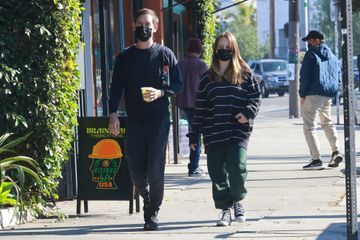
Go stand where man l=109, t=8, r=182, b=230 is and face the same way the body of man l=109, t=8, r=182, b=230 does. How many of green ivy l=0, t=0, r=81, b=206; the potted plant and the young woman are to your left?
1

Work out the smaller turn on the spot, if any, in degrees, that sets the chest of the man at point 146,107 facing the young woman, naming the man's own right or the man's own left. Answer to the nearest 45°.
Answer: approximately 90° to the man's own left

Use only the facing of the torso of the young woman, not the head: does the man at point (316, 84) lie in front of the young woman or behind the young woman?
behind

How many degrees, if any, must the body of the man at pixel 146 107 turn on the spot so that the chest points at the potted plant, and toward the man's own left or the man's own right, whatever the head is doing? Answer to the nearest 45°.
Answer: approximately 90° to the man's own right

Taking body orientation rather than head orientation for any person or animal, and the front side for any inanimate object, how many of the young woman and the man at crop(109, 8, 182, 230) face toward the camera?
2

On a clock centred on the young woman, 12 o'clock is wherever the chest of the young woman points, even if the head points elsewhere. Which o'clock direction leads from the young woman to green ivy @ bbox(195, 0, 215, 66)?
The green ivy is roughly at 6 o'clock from the young woman.

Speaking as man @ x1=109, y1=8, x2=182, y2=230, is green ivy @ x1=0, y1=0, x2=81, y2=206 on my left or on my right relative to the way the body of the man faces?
on my right

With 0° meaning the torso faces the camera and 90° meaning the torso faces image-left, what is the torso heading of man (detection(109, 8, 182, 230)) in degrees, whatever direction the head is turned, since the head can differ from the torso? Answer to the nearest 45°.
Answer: approximately 0°

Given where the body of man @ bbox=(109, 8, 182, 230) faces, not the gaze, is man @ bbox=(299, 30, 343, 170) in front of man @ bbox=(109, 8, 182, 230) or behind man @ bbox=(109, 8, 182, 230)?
behind

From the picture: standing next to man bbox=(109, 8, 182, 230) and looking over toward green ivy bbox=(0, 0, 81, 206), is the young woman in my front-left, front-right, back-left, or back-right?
back-right
